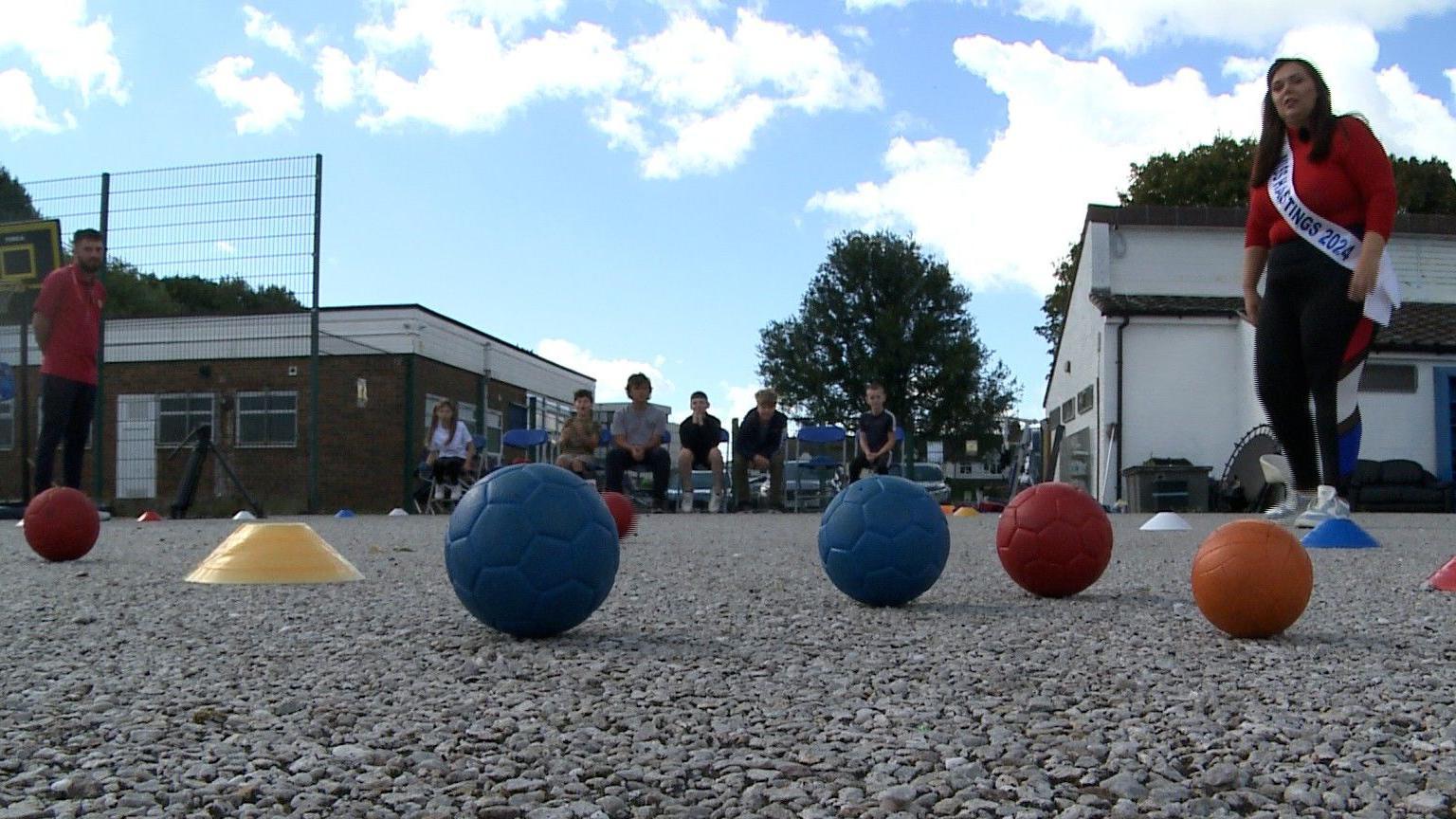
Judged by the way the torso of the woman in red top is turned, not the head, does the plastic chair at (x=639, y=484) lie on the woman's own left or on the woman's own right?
on the woman's own right

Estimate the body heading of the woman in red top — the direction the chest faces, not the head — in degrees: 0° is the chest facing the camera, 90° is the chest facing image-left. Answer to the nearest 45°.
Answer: approximately 45°

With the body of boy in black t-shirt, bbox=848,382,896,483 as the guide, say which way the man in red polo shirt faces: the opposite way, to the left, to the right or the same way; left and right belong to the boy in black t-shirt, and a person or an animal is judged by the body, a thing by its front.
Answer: to the left

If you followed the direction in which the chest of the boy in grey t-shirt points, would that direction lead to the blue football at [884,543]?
yes

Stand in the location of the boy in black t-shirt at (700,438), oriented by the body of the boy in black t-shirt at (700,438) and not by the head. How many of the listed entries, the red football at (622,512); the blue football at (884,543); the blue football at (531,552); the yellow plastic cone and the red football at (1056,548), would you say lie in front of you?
5

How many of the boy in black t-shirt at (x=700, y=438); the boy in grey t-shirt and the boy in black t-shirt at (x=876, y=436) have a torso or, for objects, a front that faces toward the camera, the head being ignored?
3

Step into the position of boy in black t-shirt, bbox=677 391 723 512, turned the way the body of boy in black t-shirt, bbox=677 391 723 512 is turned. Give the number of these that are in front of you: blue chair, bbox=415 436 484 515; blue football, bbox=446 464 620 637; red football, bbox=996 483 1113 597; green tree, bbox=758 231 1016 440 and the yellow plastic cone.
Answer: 3

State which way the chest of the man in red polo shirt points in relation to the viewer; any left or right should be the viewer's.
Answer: facing the viewer and to the right of the viewer

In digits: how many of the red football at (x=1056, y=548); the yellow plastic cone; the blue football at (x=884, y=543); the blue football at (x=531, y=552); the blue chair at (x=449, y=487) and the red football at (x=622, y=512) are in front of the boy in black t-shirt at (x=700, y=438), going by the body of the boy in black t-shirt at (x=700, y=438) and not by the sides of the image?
5

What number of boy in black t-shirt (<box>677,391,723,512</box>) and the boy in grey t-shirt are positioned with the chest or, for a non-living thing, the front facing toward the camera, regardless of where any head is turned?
2
